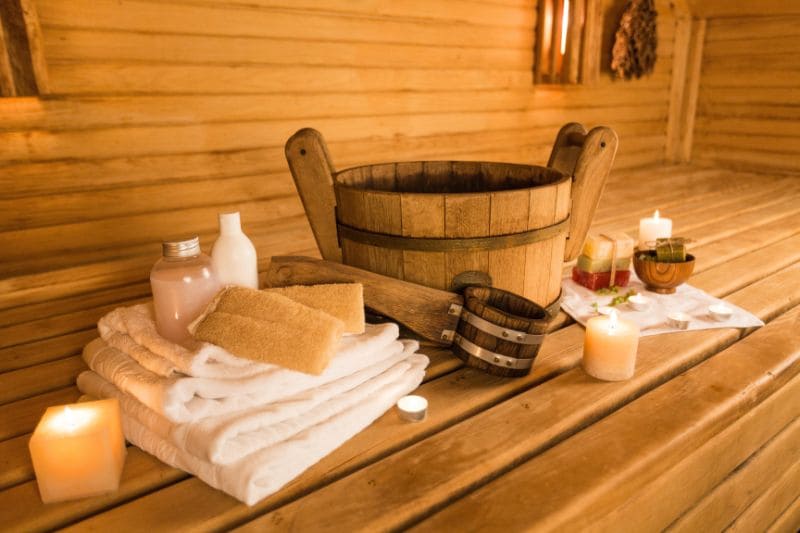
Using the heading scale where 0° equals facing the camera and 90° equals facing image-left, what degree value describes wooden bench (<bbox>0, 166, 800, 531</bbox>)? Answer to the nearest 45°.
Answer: approximately 315°
